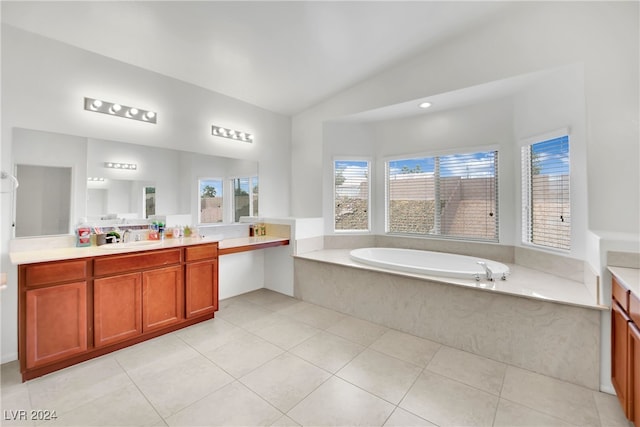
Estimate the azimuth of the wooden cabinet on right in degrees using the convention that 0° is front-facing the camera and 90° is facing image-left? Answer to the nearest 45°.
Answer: approximately 90°

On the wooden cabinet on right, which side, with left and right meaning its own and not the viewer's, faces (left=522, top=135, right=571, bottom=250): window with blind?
right

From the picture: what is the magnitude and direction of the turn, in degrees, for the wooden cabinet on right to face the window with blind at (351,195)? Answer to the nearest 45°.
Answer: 0° — it already faces it

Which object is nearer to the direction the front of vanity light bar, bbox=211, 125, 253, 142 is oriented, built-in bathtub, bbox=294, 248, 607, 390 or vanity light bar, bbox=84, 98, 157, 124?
the built-in bathtub

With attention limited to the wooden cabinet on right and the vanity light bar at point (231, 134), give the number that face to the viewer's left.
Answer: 1

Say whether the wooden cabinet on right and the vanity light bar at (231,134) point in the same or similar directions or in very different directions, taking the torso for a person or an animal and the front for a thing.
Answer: very different directions

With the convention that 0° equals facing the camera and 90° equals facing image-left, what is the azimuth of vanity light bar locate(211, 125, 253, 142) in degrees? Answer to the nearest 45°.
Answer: approximately 315°
